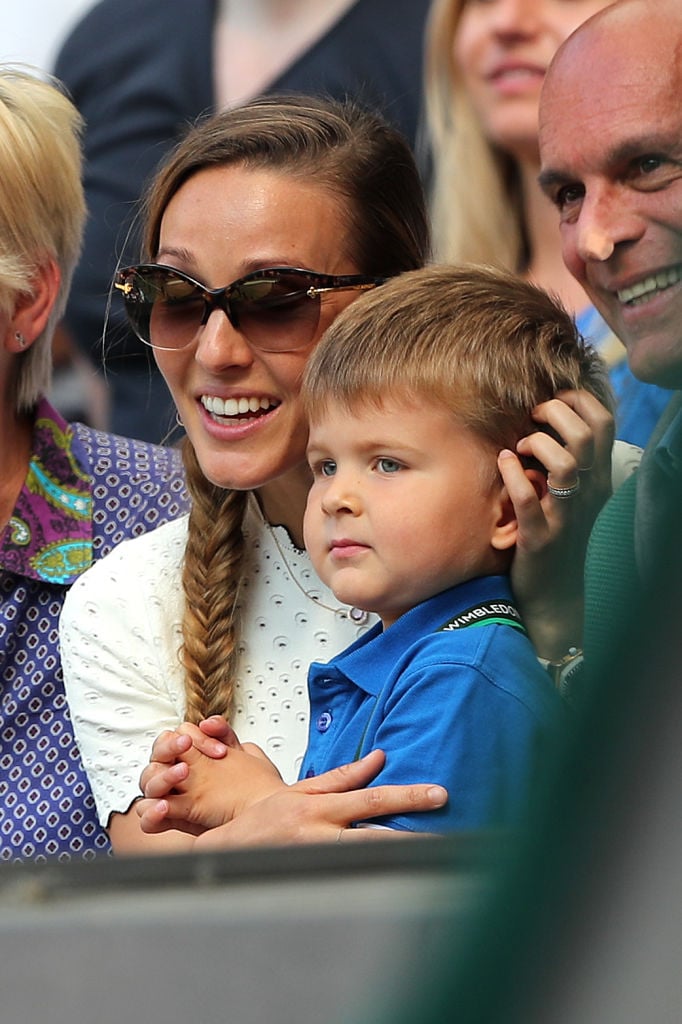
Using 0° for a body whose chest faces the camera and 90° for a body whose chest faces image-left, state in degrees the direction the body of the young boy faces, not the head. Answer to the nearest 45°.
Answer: approximately 45°

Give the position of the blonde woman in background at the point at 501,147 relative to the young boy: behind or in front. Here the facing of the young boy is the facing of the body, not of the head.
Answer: behind
